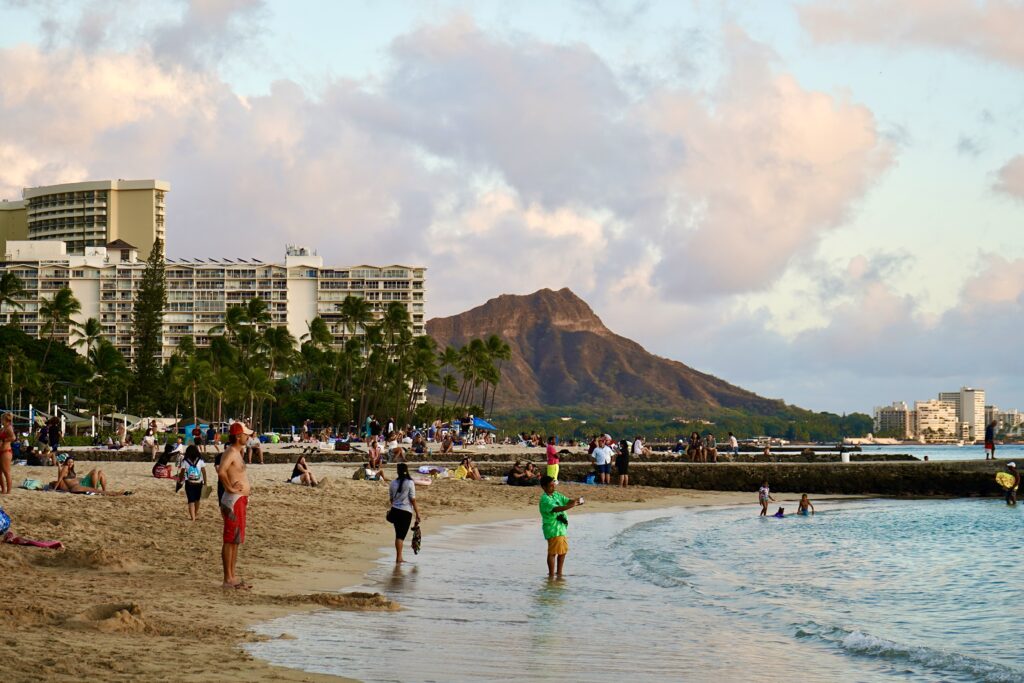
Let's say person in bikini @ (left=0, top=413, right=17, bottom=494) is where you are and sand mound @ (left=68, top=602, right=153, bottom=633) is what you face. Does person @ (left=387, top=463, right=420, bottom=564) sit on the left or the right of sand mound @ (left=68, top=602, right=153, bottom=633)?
left

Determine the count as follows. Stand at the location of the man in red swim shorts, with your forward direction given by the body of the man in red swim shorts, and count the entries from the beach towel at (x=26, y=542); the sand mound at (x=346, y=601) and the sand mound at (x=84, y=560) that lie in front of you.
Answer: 1

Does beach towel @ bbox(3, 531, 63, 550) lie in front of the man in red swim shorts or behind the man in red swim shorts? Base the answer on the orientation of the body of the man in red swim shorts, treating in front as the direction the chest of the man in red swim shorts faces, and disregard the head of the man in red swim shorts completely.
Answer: behind

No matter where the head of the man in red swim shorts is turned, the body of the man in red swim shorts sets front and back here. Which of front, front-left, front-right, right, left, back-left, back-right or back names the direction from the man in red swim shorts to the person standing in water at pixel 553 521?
front-left

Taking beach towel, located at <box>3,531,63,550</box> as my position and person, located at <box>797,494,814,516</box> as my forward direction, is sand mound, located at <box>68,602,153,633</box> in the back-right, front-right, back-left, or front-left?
back-right

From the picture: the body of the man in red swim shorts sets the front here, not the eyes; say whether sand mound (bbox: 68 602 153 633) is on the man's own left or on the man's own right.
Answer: on the man's own right

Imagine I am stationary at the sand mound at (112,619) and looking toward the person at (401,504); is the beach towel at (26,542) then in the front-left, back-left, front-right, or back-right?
front-left
